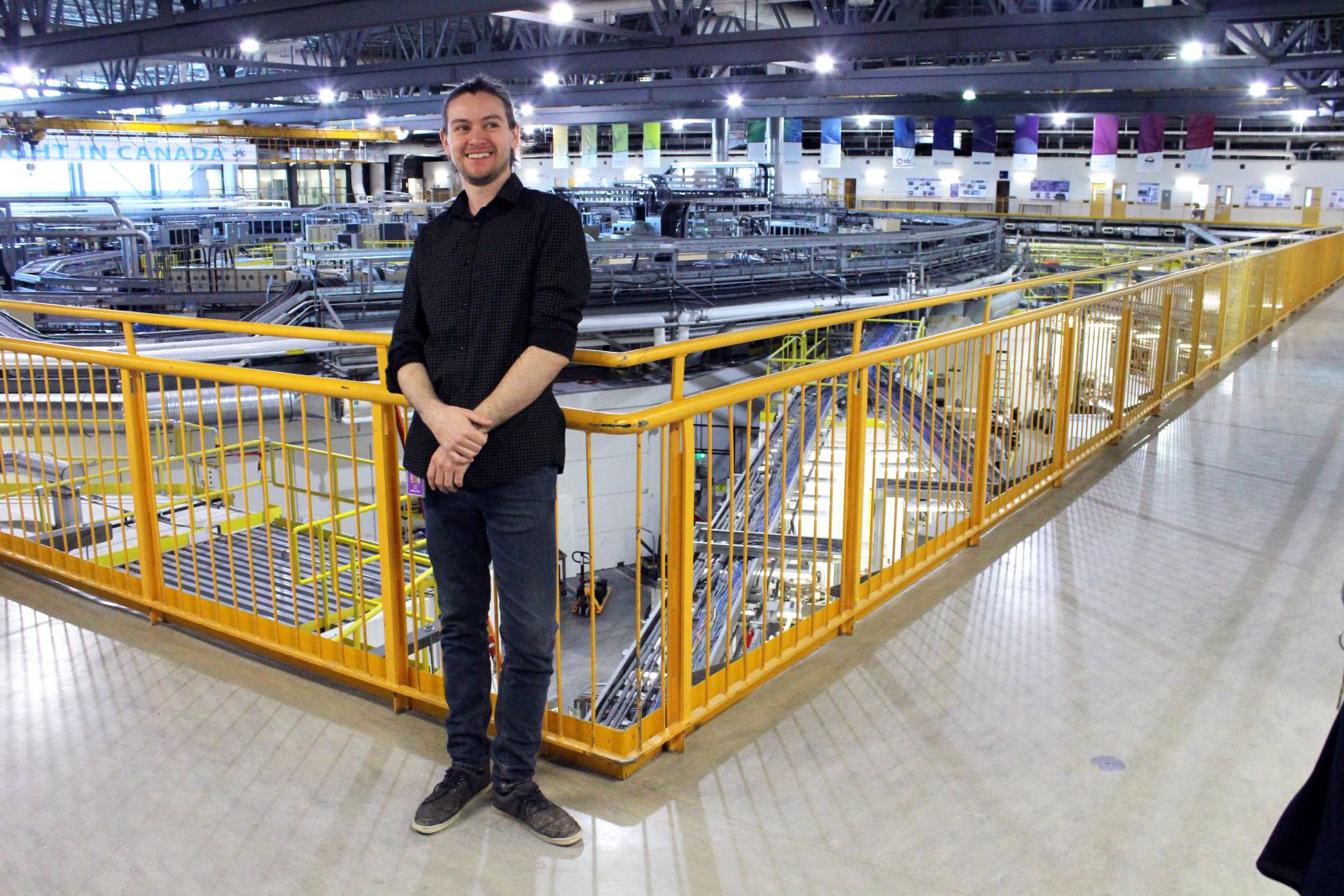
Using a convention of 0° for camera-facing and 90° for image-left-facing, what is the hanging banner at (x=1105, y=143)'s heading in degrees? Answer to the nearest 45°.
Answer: approximately 0°

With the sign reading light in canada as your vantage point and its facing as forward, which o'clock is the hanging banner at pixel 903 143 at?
The hanging banner is roughly at 10 o'clock from the sign reading light in canada.

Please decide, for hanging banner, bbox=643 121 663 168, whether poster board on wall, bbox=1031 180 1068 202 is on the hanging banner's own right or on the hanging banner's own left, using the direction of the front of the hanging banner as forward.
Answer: on the hanging banner's own left

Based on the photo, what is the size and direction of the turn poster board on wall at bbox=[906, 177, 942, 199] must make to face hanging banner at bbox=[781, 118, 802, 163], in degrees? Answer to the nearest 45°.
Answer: approximately 45° to its right

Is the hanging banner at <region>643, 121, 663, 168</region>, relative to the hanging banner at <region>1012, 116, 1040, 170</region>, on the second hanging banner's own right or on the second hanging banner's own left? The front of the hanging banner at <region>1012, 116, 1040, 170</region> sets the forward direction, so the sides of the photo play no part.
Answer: on the second hanging banner's own right

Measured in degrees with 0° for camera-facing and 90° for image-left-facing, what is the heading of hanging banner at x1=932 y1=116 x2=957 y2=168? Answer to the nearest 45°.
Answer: approximately 0°

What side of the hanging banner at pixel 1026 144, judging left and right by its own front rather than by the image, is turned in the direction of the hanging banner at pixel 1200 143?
left

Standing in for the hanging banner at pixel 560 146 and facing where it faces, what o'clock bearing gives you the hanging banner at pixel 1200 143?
the hanging banner at pixel 1200 143 is roughly at 10 o'clock from the hanging banner at pixel 560 146.

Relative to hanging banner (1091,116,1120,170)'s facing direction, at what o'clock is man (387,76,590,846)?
The man is roughly at 12 o'clock from the hanging banner.
